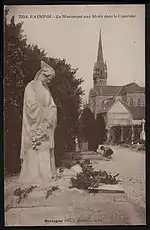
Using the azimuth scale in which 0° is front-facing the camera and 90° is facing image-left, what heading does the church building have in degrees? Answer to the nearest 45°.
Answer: approximately 90°

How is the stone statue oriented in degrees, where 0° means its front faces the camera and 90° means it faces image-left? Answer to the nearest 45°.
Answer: approximately 315°
